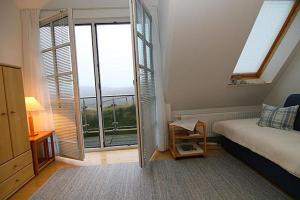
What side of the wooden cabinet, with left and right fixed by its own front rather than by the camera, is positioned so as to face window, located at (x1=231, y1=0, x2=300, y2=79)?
front

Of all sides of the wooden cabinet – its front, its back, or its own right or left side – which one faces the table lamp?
left

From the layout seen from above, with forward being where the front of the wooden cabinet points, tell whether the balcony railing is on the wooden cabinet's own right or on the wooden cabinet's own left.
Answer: on the wooden cabinet's own left

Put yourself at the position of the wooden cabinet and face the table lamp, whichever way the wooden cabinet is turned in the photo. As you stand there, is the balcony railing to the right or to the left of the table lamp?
right

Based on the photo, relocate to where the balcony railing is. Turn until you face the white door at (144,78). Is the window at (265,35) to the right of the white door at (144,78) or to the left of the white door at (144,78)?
left

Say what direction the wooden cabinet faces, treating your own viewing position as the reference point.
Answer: facing the viewer and to the right of the viewer

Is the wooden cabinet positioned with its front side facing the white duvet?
yes
